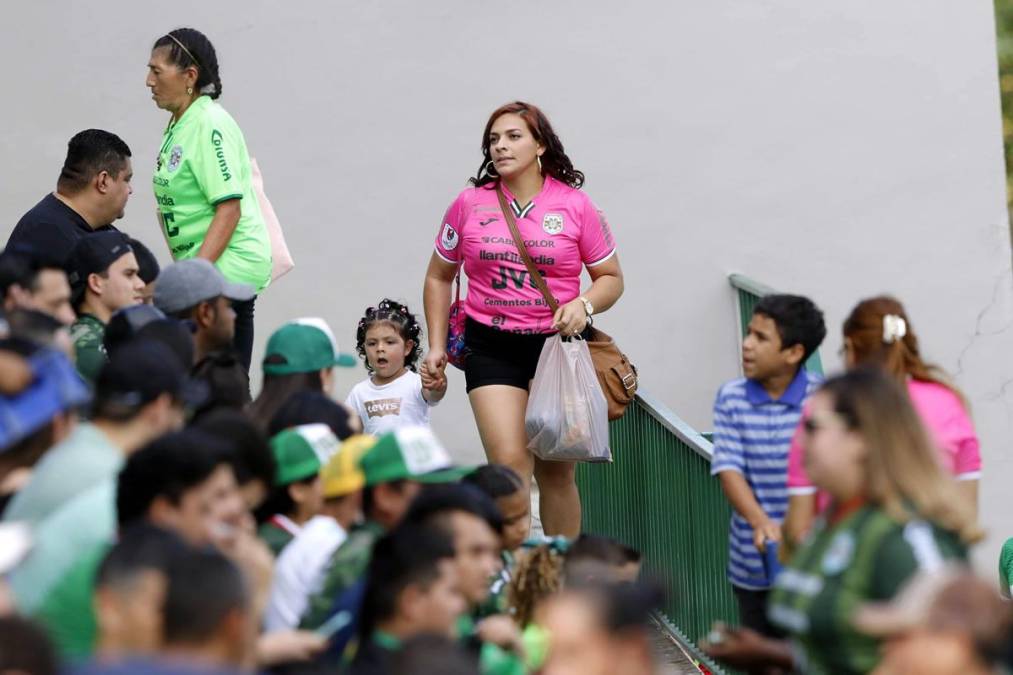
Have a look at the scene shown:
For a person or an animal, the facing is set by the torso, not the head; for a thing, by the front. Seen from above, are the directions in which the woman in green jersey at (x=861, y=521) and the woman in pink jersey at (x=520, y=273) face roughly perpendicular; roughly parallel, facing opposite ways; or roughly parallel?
roughly perpendicular

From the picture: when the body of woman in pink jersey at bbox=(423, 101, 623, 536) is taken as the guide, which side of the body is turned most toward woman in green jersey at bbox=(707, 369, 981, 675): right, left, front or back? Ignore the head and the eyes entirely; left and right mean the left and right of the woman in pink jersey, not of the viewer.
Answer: front

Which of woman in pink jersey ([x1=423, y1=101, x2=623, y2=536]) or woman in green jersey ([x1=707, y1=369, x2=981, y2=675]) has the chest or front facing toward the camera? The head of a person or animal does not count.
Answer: the woman in pink jersey

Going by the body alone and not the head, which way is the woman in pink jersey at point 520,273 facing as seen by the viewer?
toward the camera

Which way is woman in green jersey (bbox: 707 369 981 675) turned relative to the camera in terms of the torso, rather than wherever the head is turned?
to the viewer's left

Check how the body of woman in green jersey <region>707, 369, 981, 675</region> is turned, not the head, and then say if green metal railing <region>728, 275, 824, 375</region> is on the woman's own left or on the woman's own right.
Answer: on the woman's own right

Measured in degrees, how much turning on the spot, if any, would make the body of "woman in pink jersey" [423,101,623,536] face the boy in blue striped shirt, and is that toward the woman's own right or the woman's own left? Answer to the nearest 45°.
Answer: approximately 45° to the woman's own left

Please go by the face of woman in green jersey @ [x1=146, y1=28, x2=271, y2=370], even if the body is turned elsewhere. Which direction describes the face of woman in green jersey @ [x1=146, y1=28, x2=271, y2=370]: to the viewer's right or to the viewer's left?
to the viewer's left

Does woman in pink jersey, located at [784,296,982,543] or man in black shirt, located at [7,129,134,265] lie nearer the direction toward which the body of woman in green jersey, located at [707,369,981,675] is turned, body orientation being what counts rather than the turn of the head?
the man in black shirt
